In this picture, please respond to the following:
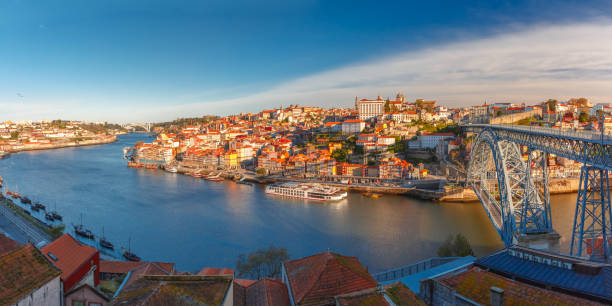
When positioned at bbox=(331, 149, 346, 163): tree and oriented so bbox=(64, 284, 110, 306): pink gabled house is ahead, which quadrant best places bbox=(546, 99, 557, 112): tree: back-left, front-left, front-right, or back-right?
back-left

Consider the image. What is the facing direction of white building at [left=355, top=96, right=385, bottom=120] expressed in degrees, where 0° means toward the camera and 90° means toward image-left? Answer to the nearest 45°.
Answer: approximately 0°

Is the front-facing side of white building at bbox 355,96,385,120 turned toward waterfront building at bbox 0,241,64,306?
yes

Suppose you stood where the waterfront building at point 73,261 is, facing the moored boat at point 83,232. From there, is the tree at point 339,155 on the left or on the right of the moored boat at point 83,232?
right

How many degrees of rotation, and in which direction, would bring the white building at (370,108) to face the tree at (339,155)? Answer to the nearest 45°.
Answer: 0° — it already faces it

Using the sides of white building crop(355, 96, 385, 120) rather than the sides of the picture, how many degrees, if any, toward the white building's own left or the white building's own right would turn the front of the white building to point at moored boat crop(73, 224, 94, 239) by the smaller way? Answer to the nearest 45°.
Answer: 0° — it already faces it

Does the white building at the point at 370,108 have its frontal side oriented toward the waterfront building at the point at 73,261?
yes

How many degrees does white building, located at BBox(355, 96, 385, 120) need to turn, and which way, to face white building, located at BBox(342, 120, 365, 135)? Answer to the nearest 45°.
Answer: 0° — it already faces it

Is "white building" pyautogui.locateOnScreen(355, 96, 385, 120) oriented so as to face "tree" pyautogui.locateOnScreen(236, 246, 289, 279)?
yes
